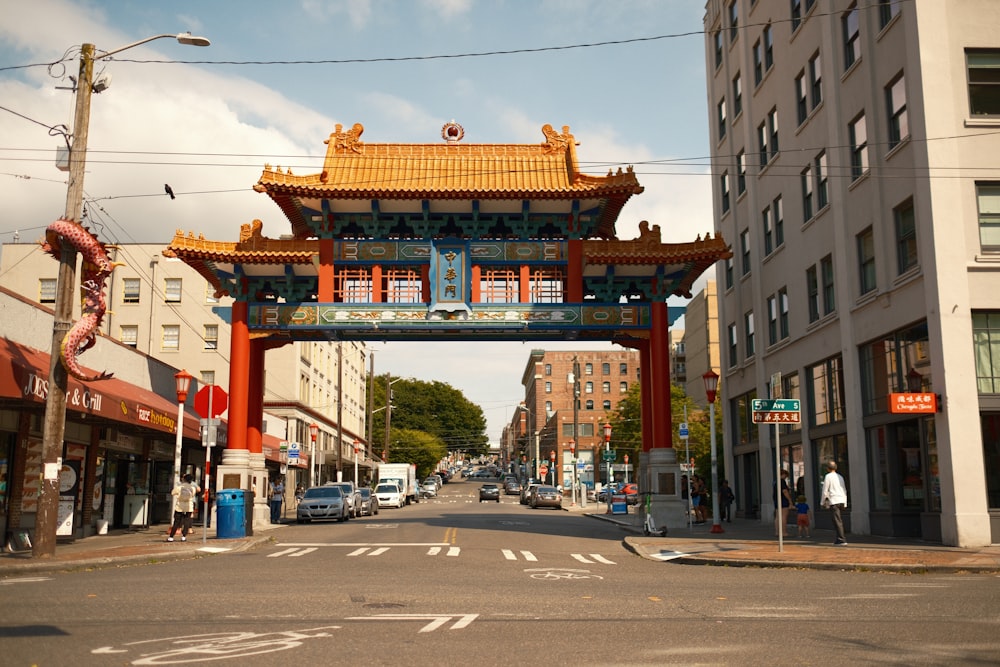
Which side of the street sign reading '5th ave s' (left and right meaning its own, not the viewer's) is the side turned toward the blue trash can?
right

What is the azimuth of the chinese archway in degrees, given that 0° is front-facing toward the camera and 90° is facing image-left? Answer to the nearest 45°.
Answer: approximately 0°

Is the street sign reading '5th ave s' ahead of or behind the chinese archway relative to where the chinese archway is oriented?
ahead

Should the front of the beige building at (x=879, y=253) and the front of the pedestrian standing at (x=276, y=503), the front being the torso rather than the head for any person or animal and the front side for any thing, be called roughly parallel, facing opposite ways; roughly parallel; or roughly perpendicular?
roughly perpendicular

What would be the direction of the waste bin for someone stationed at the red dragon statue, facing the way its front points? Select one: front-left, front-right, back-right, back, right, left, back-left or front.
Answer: back-right

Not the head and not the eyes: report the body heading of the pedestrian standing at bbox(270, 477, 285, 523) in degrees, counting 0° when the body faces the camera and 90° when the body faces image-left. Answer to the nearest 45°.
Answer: approximately 0°

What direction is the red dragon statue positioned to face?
to the viewer's left

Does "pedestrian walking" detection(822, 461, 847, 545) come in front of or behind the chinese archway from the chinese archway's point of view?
in front
